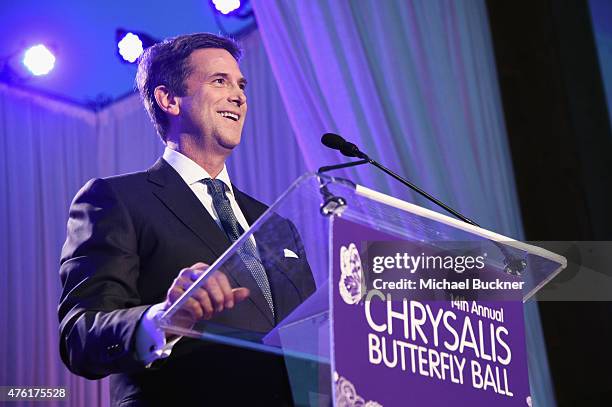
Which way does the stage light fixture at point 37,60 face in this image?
toward the camera

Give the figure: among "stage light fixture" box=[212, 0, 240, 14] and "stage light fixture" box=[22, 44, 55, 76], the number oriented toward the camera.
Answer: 2

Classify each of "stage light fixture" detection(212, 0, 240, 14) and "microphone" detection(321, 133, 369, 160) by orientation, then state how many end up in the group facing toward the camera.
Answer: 1

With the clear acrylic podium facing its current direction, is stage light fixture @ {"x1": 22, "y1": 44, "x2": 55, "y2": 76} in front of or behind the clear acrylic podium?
behind

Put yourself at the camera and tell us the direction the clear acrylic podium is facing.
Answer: facing the viewer and to the right of the viewer

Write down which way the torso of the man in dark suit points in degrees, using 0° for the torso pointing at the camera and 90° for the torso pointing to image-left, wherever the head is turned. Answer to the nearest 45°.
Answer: approximately 315°

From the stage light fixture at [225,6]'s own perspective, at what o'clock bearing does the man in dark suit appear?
The man in dark suit is roughly at 12 o'clock from the stage light fixture.

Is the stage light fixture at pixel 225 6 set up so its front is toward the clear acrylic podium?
yes

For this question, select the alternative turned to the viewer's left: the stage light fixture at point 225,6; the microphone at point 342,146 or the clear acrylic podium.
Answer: the microphone

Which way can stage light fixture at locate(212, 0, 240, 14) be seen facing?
toward the camera

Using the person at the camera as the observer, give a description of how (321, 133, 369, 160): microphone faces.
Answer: facing to the left of the viewer
